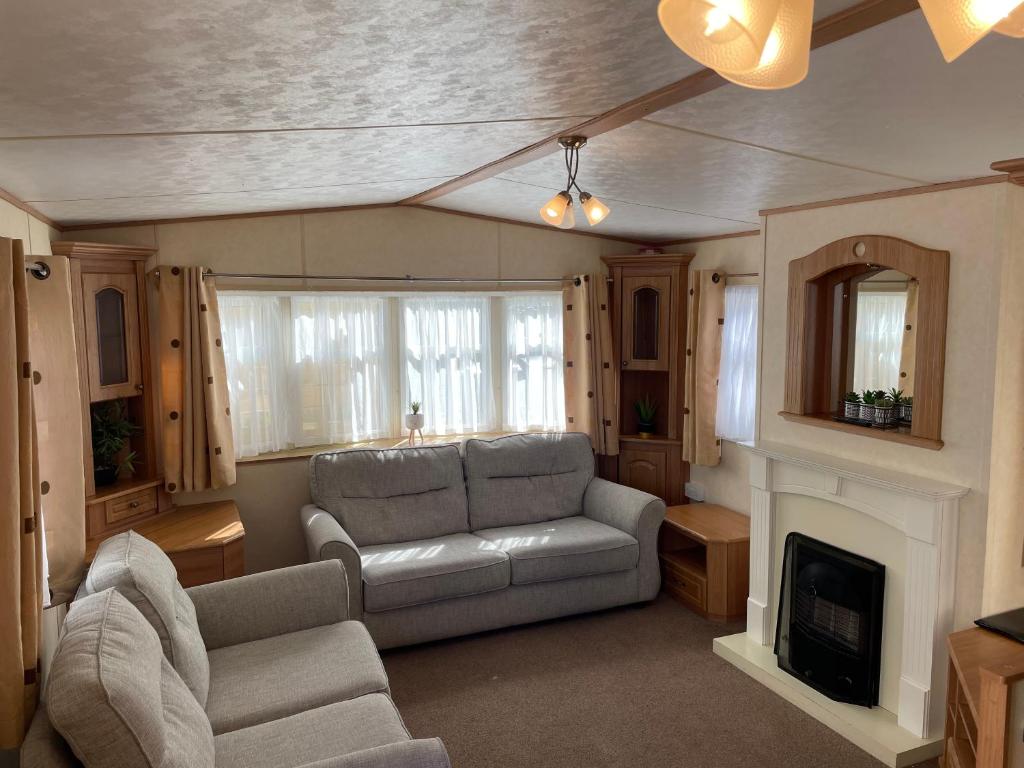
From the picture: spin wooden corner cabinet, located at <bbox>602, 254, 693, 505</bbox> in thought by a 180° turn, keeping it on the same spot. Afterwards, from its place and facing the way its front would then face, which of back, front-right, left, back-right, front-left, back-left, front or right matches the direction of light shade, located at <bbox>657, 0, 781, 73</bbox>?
back-right

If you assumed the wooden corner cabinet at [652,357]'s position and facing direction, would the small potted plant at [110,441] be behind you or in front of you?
in front

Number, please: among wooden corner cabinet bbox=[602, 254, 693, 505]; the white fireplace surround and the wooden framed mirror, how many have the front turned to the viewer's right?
0

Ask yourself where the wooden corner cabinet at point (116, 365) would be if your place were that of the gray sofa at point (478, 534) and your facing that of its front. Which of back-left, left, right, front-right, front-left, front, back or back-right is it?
back-right

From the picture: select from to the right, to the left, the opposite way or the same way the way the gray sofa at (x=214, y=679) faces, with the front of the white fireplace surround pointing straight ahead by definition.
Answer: the opposite way

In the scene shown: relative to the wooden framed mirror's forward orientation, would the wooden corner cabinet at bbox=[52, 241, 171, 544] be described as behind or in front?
in front

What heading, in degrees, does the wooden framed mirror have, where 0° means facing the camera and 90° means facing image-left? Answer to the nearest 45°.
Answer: approximately 45°

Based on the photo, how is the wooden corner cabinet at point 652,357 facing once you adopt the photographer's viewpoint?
facing the viewer and to the left of the viewer

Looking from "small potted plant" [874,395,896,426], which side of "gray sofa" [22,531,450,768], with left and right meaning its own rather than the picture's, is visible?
front

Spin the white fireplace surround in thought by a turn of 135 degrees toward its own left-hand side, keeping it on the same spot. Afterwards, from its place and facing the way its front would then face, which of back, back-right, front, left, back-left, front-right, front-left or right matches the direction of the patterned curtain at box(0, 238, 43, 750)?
back-right

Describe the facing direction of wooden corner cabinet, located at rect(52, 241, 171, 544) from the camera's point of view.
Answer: facing the viewer and to the right of the viewer

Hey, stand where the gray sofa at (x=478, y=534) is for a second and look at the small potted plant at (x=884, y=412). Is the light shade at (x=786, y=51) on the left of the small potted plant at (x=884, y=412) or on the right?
right

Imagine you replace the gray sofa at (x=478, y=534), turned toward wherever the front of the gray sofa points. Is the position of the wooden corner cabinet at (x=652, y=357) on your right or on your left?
on your left

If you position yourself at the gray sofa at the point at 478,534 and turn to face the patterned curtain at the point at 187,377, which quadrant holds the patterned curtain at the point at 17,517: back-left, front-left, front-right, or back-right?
front-left
